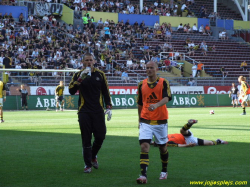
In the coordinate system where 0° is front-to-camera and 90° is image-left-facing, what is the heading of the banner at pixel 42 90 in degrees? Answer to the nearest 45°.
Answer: approximately 0°

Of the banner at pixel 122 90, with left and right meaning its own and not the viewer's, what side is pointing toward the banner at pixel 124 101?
front

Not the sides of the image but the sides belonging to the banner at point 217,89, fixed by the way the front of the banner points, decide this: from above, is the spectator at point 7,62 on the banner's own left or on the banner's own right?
on the banner's own right

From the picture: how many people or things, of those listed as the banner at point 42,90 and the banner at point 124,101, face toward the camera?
2

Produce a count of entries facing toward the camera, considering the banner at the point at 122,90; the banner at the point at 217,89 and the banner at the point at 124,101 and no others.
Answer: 3

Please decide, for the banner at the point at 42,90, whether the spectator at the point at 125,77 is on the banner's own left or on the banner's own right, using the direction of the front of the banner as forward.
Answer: on the banner's own left

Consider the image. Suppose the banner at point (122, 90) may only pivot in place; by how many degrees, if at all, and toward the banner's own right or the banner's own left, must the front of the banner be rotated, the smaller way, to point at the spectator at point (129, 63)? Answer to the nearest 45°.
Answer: approximately 180°

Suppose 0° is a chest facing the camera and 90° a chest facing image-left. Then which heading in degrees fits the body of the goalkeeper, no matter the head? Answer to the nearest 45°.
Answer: approximately 0°
